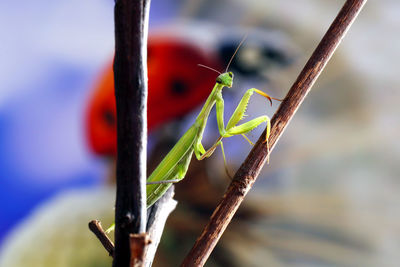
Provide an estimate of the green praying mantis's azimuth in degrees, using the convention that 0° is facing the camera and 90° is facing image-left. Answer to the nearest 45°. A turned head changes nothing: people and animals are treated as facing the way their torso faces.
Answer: approximately 270°
